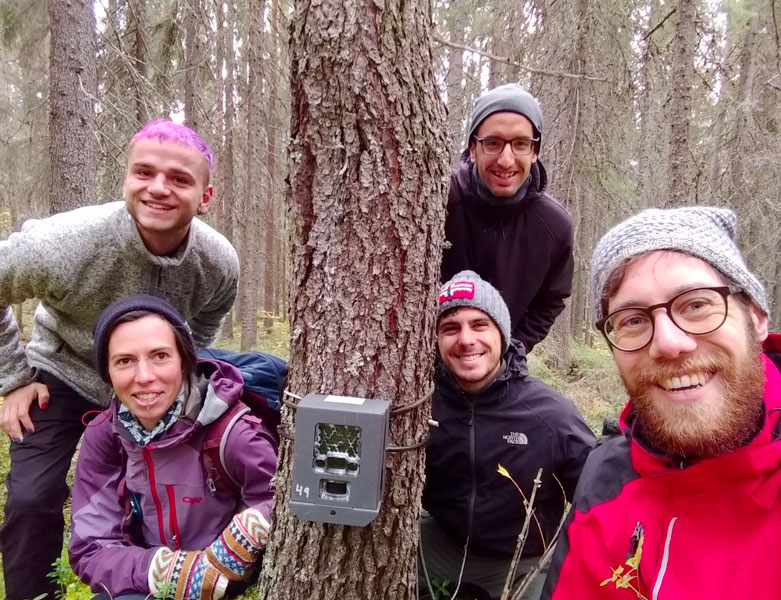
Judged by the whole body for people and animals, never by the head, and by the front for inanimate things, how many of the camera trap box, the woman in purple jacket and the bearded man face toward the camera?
3

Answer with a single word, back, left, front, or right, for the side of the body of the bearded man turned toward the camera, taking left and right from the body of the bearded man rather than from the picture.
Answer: front

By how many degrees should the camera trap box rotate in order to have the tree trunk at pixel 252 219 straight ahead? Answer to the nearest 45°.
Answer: approximately 180°

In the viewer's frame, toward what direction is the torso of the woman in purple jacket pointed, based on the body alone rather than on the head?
toward the camera

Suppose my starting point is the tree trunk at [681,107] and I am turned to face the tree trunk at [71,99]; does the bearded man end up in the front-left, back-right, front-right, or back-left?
front-left

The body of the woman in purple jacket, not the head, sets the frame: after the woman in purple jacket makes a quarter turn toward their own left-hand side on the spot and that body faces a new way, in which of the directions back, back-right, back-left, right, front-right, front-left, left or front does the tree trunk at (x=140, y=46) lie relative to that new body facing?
left

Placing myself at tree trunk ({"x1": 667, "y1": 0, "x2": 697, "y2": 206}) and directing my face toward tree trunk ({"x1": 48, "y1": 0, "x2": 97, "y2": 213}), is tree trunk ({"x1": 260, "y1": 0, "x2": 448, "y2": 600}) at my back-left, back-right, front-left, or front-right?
front-left

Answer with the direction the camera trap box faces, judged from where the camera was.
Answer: facing the viewer

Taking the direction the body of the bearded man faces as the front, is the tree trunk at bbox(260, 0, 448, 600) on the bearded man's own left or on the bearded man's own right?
on the bearded man's own right
